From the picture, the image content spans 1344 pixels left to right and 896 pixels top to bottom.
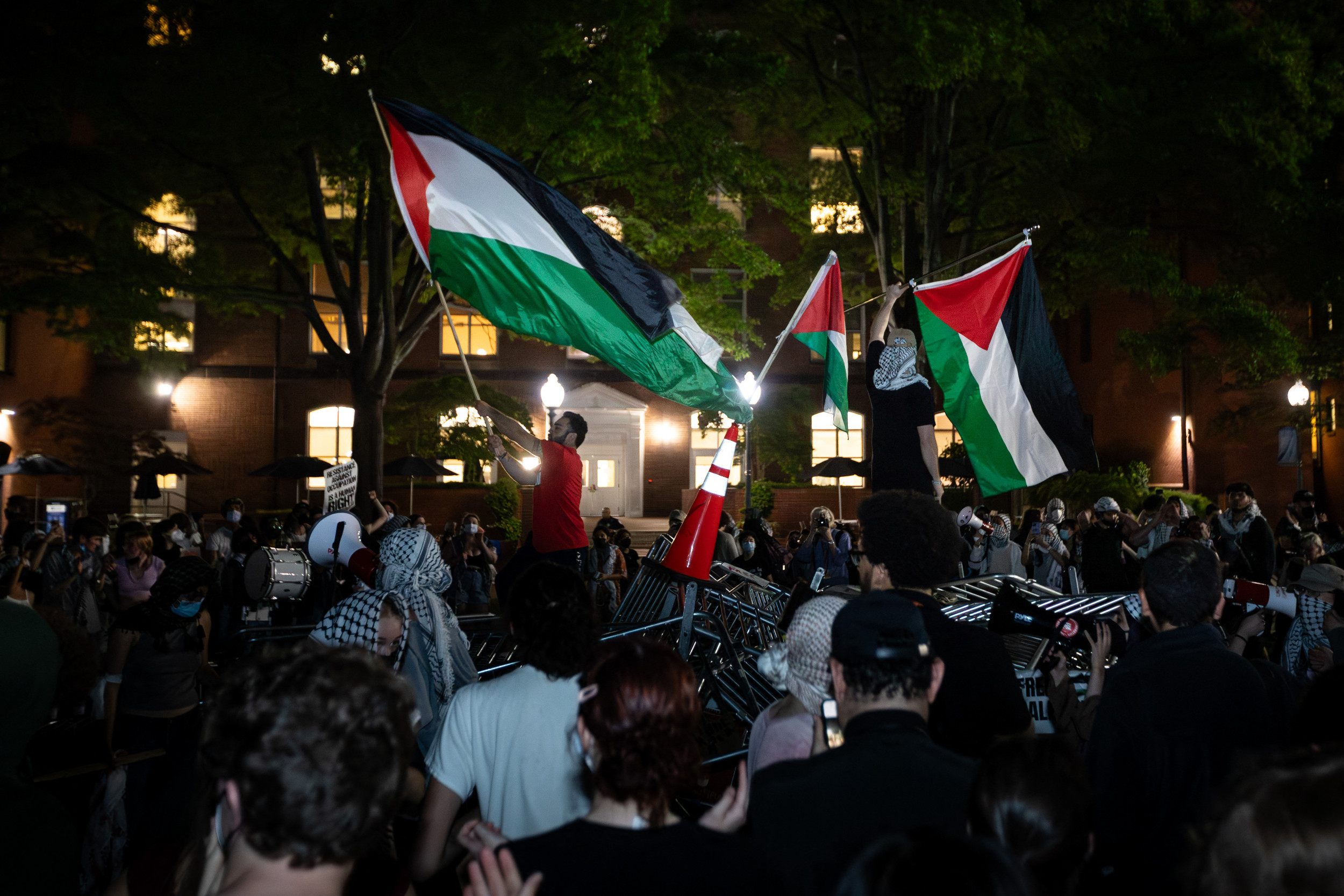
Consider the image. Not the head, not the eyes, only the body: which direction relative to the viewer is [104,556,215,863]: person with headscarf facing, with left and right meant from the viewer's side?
facing the viewer and to the right of the viewer

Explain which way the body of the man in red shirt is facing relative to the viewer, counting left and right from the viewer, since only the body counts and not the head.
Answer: facing to the left of the viewer

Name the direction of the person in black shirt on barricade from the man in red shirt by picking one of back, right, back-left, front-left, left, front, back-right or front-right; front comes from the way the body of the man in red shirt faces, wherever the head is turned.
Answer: back-left

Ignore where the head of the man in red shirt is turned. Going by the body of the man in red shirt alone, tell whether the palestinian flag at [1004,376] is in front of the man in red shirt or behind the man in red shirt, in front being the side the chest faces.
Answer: behind

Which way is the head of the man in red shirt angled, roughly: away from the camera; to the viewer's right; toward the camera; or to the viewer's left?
to the viewer's left

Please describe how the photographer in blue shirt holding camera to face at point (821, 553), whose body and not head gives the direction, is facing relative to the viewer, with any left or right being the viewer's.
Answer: facing the viewer

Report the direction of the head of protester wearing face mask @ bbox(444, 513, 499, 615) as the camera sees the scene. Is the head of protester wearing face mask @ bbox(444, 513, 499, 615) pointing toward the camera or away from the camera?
toward the camera

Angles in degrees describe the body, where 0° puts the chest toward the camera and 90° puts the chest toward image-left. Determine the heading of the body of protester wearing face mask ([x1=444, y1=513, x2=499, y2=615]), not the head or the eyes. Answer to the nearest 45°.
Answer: approximately 0°

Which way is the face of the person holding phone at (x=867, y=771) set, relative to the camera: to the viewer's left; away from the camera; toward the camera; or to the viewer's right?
away from the camera

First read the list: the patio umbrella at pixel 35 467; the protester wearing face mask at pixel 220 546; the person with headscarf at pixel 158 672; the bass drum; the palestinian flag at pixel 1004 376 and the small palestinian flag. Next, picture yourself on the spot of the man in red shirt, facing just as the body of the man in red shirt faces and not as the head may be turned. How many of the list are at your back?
2
